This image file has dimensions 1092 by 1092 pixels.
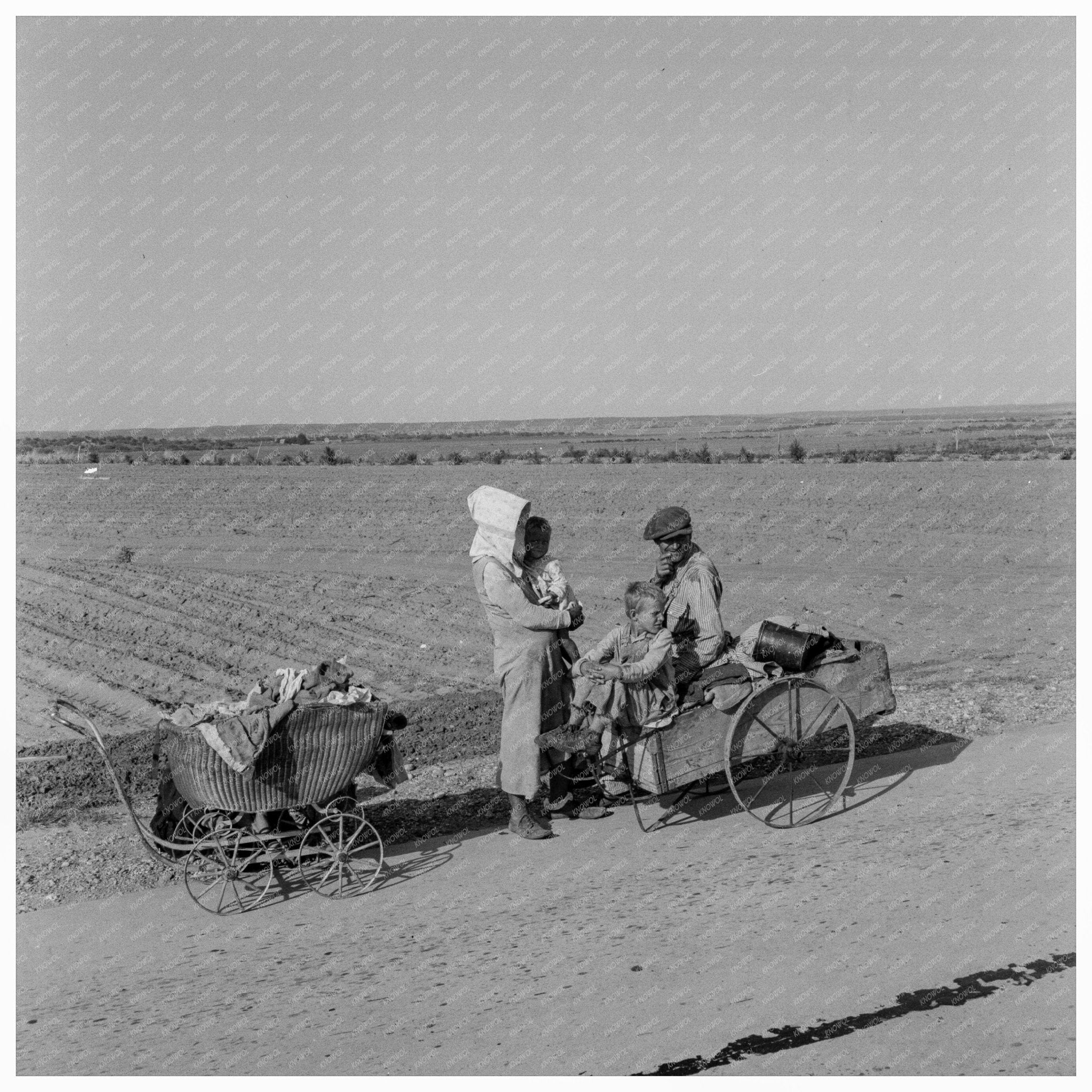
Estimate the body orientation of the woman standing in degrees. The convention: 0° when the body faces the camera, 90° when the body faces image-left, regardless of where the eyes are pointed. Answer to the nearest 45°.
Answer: approximately 270°

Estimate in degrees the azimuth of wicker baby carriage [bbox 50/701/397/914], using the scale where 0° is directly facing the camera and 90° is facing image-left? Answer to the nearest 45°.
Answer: approximately 270°

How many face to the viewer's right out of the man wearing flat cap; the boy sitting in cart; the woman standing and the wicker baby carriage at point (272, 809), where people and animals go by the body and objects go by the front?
2

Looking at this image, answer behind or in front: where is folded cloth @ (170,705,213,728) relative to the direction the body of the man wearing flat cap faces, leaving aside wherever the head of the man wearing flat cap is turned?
in front

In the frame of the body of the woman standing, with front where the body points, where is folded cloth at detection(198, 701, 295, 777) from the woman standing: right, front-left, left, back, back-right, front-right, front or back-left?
back-right

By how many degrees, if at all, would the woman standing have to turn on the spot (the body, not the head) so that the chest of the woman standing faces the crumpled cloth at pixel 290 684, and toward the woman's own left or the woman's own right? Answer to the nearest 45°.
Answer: approximately 135° to the woman's own right
